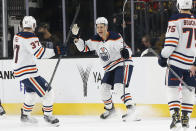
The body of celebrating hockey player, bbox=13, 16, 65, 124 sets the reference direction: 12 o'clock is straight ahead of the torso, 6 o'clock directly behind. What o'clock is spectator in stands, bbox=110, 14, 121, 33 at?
The spectator in stands is roughly at 12 o'clock from the celebrating hockey player.

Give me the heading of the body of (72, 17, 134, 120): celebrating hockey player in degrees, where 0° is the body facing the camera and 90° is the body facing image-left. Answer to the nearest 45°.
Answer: approximately 45°

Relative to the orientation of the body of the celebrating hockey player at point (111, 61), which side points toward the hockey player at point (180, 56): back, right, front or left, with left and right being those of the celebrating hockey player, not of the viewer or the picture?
left

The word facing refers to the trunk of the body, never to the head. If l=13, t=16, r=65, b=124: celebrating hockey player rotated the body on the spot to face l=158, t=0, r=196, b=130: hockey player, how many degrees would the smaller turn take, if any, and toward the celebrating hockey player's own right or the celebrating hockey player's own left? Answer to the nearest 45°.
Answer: approximately 90° to the celebrating hockey player's own right

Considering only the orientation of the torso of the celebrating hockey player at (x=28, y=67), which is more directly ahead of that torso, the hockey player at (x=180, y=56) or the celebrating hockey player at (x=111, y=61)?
the celebrating hockey player

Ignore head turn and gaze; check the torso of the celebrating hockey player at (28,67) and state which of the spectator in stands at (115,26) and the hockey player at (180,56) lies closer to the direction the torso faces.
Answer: the spectator in stands

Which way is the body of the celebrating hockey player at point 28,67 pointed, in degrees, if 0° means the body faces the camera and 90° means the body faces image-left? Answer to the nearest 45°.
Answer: approximately 225°

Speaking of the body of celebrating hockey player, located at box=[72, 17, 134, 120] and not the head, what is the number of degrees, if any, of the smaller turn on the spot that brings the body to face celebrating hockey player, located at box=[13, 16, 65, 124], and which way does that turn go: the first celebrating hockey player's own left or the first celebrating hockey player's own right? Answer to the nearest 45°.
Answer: approximately 45° to the first celebrating hockey player's own right

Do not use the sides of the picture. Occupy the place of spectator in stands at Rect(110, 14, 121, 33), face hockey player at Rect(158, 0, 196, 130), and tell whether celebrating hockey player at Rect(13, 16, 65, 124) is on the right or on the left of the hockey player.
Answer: right

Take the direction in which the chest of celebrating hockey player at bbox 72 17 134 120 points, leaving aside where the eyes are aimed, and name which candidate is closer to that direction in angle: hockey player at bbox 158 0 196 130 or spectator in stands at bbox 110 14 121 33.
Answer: the hockey player

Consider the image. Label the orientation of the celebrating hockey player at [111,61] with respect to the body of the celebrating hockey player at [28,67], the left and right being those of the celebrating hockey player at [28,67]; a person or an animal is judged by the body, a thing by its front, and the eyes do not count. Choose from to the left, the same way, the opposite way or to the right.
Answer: the opposite way

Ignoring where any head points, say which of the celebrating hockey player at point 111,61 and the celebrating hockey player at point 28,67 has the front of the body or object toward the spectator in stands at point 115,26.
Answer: the celebrating hockey player at point 28,67
